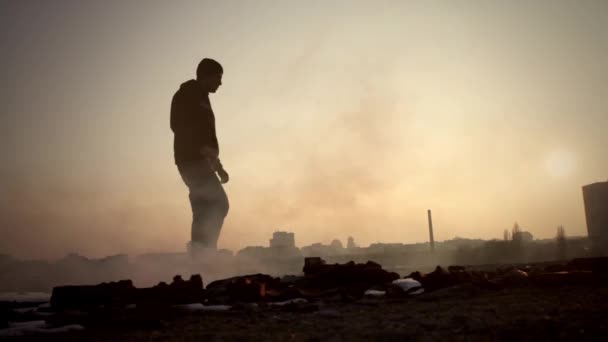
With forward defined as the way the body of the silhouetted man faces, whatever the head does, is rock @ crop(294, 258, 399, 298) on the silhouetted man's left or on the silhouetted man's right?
on the silhouetted man's right

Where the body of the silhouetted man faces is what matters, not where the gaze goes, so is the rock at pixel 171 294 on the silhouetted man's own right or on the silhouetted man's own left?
on the silhouetted man's own right

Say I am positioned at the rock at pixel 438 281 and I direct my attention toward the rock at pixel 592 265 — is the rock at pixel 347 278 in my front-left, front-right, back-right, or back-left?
back-left

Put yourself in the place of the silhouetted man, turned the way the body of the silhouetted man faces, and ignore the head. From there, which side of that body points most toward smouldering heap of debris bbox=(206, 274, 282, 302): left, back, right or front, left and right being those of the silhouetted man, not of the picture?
right

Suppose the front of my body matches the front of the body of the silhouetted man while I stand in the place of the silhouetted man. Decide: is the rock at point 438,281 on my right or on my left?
on my right

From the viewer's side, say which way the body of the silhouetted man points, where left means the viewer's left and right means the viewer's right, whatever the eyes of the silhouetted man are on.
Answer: facing to the right of the viewer

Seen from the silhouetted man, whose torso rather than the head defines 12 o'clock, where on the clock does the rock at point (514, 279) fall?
The rock is roughly at 2 o'clock from the silhouetted man.

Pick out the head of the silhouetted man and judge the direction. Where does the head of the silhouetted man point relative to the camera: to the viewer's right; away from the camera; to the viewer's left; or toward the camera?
to the viewer's right
